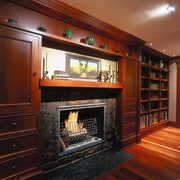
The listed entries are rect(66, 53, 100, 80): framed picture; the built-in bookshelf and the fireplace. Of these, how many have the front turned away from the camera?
0

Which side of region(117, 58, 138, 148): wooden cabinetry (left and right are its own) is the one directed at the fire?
right

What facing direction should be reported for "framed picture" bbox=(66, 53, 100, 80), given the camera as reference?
facing the viewer and to the right of the viewer

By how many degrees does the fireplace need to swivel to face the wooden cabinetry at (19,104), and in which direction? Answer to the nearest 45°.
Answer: approximately 90° to its right

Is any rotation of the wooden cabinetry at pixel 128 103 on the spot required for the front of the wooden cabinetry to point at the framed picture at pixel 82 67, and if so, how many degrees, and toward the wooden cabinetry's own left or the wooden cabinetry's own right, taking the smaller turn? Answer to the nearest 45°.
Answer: approximately 90° to the wooden cabinetry's own right

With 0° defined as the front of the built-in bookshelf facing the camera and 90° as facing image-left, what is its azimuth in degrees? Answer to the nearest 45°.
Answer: approximately 315°

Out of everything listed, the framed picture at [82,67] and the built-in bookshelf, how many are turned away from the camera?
0

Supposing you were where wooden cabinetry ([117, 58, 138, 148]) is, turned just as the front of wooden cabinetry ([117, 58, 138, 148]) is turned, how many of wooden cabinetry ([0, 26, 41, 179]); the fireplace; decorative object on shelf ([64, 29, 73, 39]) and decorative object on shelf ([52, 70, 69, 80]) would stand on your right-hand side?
4

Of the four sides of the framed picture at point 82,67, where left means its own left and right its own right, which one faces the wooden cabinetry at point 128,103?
left

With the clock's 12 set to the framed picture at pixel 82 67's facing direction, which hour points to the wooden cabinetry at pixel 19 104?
The wooden cabinetry is roughly at 3 o'clock from the framed picture.

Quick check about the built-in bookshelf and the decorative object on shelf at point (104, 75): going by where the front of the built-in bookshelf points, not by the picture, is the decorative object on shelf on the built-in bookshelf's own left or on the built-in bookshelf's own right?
on the built-in bookshelf's own right

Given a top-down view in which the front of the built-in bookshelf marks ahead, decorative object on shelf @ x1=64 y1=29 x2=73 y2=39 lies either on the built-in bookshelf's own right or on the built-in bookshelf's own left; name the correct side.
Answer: on the built-in bookshelf's own right

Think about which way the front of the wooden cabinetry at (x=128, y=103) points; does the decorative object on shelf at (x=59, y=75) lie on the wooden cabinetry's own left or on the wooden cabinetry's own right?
on the wooden cabinetry's own right
